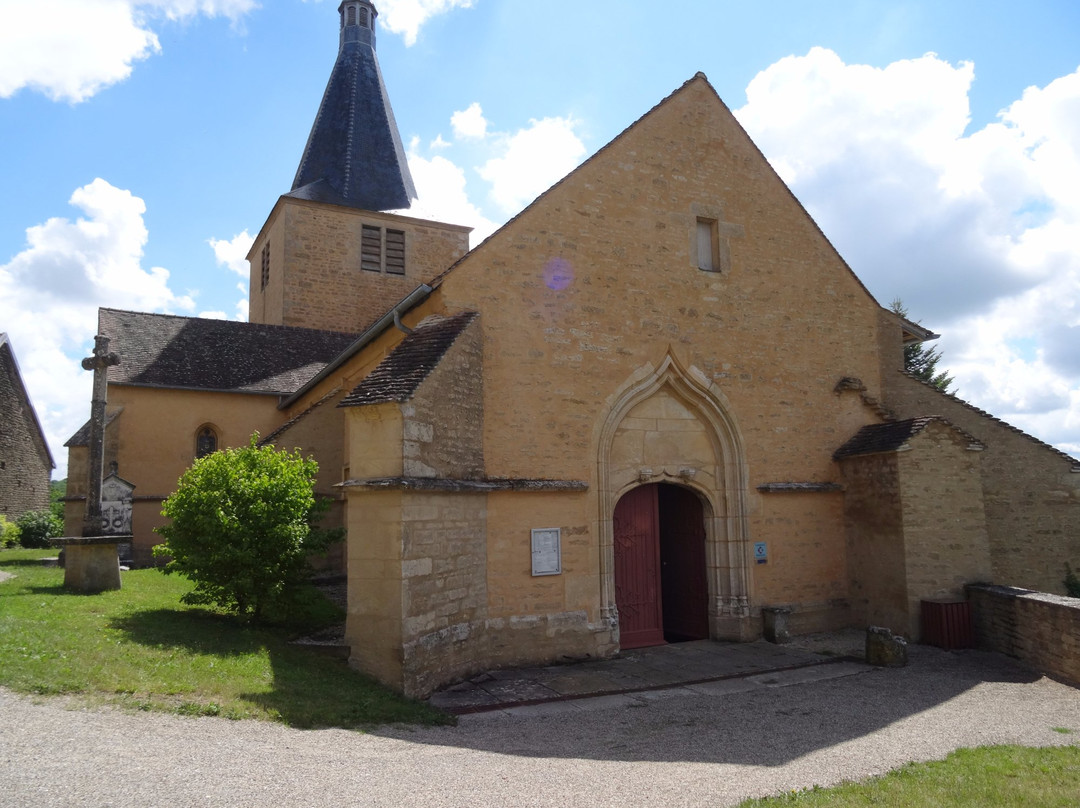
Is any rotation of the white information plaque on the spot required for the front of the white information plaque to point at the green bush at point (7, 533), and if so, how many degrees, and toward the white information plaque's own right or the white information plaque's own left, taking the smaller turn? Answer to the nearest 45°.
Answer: approximately 135° to the white information plaque's own right

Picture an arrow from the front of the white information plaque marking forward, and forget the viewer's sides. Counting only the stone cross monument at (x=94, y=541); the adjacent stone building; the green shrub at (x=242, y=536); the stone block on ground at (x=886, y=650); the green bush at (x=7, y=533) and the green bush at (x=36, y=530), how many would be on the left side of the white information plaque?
1

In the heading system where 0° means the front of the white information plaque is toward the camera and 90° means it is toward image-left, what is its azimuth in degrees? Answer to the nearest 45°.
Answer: approximately 0°

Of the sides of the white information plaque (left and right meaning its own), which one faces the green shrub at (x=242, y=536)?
right

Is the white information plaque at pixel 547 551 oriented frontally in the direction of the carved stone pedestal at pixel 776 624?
no

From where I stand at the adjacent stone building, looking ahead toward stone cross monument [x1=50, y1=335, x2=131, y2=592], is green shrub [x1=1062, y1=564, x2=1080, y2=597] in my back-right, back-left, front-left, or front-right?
front-left

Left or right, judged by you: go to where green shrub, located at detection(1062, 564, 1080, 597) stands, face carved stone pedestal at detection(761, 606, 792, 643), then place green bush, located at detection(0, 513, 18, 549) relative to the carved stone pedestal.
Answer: right

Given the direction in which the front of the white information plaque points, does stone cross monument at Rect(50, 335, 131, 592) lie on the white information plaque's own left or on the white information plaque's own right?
on the white information plaque's own right

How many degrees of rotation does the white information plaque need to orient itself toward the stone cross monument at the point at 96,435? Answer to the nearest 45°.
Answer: approximately 90° to its right

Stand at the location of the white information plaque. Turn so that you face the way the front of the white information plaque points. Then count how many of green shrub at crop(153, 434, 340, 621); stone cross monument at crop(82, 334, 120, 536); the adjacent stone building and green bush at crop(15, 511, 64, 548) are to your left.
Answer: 0

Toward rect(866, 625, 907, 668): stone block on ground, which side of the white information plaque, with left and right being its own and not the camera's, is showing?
left

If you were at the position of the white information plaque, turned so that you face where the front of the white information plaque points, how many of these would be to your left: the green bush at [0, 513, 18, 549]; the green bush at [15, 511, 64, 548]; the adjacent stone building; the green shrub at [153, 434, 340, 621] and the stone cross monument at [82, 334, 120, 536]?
0

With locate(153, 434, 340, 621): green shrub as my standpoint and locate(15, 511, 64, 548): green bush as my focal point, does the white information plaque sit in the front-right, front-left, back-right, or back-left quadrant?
back-right

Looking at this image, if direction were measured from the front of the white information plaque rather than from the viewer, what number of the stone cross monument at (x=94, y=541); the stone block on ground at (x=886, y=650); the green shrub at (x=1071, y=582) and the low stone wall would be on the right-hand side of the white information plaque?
1

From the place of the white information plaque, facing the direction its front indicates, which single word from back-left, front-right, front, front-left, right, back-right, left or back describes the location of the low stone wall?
left
